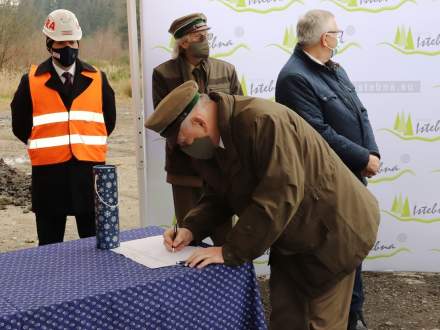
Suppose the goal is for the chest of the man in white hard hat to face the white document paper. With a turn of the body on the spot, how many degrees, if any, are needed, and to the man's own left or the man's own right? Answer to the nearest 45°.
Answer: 0° — they already face it

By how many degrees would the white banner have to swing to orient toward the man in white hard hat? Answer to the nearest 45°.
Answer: approximately 45° to its right

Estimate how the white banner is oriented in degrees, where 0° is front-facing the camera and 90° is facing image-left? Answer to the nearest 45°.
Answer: approximately 0°

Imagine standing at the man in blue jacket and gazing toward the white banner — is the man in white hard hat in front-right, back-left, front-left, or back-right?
back-left

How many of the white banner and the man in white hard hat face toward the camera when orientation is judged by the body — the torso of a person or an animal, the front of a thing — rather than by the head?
2

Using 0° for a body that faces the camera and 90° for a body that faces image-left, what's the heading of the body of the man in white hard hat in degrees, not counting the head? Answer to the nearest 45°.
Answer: approximately 0°

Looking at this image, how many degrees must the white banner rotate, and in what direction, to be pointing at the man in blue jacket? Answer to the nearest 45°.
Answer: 0° — it already faces them

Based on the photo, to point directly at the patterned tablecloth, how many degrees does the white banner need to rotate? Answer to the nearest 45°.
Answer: approximately 45° to its right

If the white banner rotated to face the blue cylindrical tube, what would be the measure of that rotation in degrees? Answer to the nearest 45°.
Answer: approximately 45° to its right
